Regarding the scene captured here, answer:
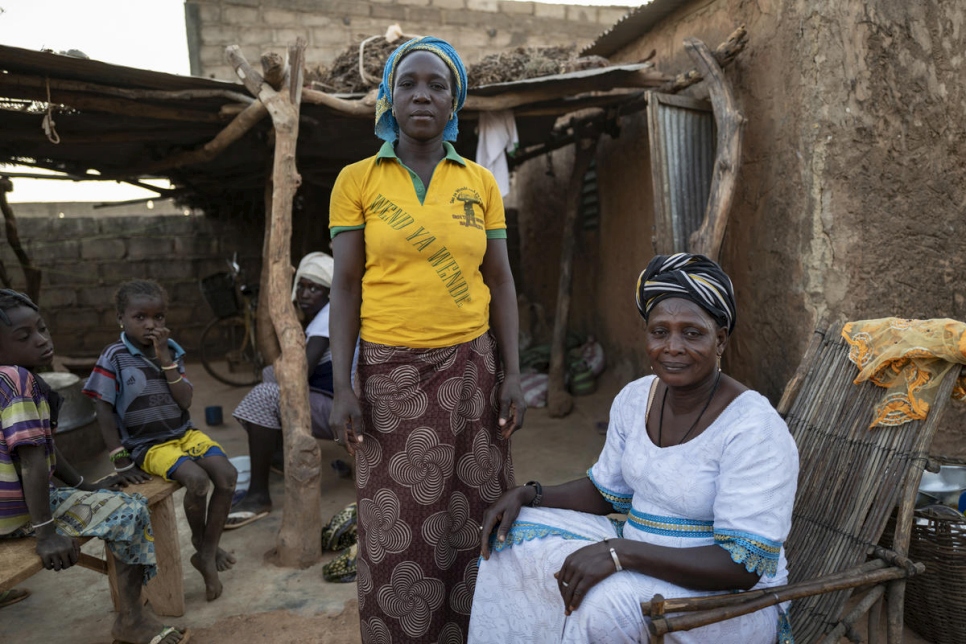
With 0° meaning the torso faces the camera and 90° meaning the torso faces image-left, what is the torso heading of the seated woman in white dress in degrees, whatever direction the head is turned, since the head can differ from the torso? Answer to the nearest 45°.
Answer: approximately 45°

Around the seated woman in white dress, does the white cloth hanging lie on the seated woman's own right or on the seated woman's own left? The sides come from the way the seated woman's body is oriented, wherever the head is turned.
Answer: on the seated woman's own right

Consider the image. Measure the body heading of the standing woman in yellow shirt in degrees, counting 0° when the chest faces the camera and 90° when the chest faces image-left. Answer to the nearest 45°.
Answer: approximately 0°

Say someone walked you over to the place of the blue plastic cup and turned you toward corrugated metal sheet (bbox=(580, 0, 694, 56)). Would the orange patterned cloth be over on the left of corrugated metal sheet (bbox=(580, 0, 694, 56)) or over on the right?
right

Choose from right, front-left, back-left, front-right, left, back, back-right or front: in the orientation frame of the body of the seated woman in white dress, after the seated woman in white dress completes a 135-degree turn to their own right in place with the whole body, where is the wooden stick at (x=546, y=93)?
front

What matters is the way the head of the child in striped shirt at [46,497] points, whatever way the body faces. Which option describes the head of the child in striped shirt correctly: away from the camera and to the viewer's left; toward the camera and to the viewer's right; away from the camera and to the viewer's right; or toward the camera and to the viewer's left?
toward the camera and to the viewer's right

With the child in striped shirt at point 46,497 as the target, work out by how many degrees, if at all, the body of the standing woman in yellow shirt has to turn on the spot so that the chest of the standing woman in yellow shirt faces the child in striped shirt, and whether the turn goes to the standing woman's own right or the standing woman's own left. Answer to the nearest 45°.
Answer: approximately 90° to the standing woman's own right

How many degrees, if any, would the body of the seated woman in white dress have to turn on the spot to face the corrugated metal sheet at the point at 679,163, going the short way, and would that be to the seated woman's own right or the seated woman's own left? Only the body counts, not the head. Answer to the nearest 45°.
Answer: approximately 135° to the seated woman's own right

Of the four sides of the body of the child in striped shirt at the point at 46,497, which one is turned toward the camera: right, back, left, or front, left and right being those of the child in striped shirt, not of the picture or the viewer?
right

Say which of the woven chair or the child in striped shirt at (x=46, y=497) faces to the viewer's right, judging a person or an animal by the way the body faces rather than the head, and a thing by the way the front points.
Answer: the child in striped shirt
